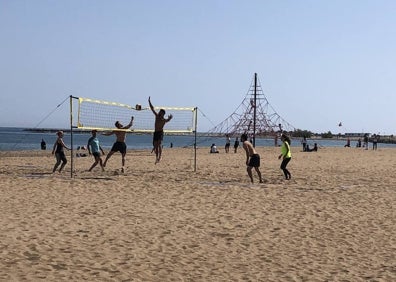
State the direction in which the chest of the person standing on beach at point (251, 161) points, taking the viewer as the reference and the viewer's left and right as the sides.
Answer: facing away from the viewer and to the left of the viewer
